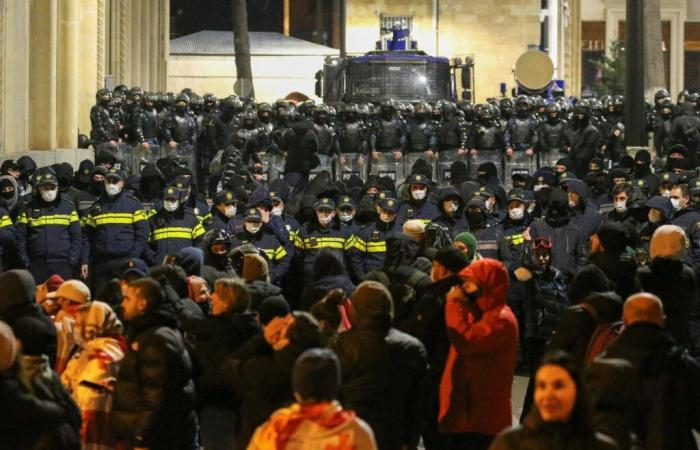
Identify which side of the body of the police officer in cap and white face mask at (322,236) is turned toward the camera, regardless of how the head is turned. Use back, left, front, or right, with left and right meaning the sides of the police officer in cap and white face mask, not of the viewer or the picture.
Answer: front

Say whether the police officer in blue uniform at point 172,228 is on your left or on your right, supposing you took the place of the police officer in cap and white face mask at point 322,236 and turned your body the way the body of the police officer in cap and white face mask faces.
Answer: on your right

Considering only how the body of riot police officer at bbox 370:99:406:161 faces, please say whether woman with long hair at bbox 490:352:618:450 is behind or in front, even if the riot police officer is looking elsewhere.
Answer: in front

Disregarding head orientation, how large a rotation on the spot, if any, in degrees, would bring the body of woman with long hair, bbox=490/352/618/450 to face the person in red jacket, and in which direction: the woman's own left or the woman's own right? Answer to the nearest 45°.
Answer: approximately 135° to the woman's own right

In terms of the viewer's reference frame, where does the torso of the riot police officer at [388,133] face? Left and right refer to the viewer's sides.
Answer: facing the viewer

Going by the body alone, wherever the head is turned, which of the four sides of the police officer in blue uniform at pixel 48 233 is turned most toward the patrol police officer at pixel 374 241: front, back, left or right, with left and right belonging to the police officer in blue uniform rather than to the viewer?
left

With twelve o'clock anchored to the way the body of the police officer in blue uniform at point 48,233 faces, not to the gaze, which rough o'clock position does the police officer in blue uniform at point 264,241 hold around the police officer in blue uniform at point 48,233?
the police officer in blue uniform at point 264,241 is roughly at 10 o'clock from the police officer in blue uniform at point 48,233.

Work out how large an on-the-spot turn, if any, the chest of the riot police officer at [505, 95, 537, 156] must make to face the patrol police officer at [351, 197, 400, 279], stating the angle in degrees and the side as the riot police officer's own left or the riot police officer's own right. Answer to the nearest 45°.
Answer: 0° — they already face them

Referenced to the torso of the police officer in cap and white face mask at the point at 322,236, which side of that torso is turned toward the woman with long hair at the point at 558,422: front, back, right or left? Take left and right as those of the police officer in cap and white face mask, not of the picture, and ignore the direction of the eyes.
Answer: front

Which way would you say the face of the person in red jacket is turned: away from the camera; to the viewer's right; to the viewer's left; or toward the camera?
to the viewer's left

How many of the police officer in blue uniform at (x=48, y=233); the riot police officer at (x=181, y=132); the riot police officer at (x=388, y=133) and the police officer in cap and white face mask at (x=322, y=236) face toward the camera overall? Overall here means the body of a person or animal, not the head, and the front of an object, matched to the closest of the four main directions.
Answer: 4

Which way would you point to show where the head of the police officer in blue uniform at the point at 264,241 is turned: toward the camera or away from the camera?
toward the camera

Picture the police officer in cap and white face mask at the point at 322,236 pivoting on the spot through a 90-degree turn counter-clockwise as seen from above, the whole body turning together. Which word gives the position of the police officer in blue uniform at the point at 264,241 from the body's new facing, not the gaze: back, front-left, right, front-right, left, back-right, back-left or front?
back-right

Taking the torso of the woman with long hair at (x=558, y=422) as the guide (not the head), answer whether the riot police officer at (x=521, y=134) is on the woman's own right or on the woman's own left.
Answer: on the woman's own right

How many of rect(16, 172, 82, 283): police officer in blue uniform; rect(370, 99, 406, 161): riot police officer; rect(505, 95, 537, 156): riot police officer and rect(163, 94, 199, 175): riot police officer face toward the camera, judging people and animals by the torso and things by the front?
4

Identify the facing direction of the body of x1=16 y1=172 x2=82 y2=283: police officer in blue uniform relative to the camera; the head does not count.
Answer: toward the camera

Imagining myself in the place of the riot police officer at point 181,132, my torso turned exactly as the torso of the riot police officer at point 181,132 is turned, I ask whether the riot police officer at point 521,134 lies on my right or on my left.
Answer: on my left

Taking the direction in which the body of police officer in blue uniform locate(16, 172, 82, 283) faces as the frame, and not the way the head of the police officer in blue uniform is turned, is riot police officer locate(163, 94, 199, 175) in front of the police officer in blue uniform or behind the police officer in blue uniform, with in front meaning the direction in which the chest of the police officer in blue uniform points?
behind

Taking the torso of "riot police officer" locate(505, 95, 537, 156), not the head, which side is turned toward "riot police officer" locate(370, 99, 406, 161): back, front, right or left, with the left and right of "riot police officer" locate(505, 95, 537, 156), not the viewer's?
right

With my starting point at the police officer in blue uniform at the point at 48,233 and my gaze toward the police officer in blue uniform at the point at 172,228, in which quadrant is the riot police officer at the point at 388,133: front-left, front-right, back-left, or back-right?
front-left

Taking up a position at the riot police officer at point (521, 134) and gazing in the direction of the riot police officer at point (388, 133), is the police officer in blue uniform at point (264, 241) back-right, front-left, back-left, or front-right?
front-left
